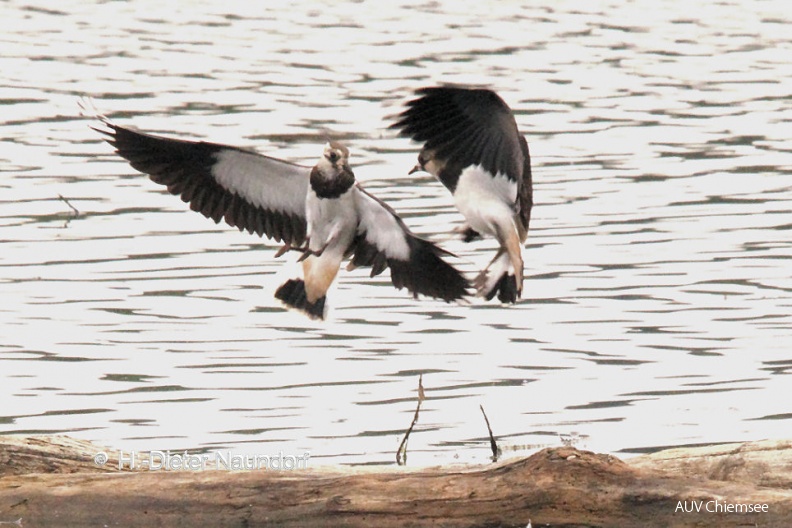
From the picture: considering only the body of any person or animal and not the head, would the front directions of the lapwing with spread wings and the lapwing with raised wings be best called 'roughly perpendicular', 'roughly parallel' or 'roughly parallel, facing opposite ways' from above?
roughly perpendicular

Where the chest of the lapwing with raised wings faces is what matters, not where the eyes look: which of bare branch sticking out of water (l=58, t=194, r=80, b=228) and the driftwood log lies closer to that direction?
the bare branch sticking out of water

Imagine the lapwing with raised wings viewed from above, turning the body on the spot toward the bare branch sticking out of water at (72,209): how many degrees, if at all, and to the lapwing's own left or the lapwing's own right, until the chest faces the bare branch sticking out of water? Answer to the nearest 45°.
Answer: approximately 45° to the lapwing's own right

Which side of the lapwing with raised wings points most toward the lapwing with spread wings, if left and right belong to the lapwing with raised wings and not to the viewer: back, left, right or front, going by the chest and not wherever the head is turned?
front

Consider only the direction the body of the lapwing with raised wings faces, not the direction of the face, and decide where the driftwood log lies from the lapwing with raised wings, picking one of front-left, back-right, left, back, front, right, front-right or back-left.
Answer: left

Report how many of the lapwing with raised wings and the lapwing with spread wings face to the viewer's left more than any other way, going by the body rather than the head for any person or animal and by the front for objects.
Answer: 1

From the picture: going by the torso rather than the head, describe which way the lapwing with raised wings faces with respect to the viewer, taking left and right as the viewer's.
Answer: facing to the left of the viewer

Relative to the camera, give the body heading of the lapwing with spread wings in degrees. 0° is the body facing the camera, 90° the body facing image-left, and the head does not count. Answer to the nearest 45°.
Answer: approximately 0°

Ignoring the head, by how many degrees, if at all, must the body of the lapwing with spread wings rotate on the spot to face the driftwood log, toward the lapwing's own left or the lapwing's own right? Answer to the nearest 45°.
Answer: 0° — it already faces it
